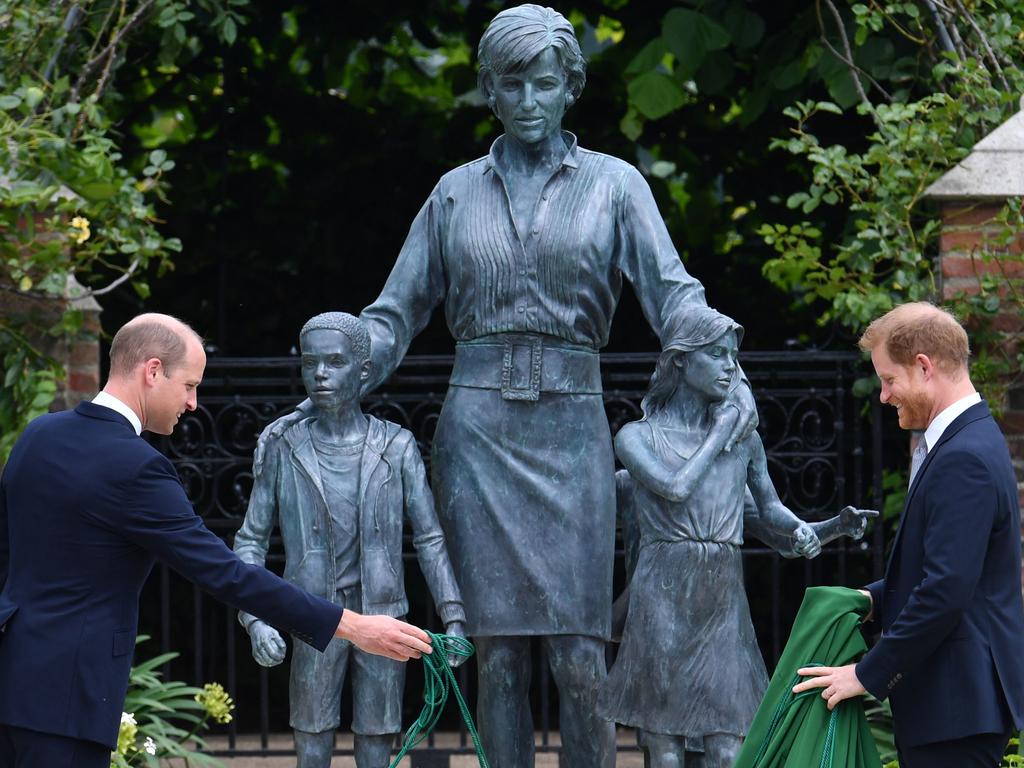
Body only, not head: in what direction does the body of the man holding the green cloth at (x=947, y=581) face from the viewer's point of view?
to the viewer's left

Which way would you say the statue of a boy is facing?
toward the camera

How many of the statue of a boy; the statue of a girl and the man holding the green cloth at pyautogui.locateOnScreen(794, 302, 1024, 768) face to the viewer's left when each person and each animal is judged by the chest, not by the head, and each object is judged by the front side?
1

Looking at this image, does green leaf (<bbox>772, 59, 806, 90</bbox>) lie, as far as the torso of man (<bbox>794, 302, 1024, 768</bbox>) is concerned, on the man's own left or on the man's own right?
on the man's own right

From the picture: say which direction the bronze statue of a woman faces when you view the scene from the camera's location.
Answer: facing the viewer

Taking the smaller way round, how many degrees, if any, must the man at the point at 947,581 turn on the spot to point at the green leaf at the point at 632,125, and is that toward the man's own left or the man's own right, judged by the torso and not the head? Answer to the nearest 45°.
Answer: approximately 90° to the man's own right

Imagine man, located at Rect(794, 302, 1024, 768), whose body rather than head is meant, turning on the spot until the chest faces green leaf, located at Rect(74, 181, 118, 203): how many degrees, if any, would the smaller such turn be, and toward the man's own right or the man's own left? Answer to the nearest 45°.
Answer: approximately 45° to the man's own right

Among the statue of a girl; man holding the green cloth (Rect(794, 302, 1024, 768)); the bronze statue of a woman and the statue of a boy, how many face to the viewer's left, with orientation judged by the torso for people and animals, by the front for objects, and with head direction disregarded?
1
